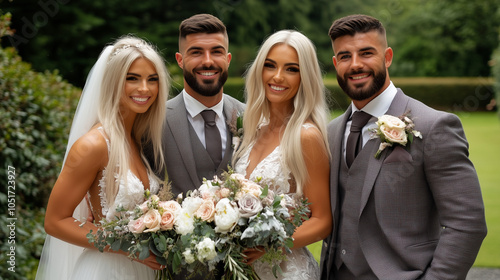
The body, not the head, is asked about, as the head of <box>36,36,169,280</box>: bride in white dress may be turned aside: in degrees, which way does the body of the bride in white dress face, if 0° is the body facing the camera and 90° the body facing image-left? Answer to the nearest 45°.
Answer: approximately 315°

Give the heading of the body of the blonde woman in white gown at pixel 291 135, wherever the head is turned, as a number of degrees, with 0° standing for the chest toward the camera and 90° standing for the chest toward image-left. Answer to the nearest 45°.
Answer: approximately 45°

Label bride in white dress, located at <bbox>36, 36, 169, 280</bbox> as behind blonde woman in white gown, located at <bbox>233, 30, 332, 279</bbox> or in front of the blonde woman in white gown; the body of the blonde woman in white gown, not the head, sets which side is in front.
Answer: in front

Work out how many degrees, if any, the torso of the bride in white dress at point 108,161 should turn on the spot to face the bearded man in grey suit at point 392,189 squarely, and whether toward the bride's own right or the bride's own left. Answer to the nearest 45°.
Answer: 0° — they already face them

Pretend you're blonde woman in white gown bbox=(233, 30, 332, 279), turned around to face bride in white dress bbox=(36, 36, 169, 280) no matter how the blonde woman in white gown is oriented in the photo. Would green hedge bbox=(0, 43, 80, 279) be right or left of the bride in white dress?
right

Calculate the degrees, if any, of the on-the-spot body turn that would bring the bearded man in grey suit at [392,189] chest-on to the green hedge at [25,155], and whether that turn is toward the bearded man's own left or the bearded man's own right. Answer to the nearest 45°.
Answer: approximately 45° to the bearded man's own right

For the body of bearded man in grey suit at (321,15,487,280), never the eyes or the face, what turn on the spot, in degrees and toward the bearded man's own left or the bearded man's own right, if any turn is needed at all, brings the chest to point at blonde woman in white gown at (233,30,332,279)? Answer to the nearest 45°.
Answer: approximately 90° to the bearded man's own right

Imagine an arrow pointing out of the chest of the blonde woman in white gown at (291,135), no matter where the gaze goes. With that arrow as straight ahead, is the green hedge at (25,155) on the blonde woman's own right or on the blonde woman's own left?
on the blonde woman's own right

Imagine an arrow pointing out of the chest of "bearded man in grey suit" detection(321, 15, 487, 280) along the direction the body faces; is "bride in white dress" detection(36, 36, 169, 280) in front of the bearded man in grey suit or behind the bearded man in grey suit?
in front

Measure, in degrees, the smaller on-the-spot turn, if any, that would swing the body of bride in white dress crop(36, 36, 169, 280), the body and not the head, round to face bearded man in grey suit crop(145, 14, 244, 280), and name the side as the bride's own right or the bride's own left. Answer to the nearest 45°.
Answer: approximately 90° to the bride's own left
